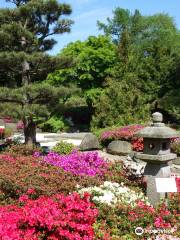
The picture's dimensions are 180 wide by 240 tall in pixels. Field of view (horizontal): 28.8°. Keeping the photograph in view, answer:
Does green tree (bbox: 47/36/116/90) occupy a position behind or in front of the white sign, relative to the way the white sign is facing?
behind

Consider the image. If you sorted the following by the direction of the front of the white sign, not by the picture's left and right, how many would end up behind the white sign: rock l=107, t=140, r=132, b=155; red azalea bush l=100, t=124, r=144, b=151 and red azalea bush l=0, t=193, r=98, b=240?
2

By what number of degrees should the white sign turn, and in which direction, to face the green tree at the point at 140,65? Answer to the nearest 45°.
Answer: approximately 180°

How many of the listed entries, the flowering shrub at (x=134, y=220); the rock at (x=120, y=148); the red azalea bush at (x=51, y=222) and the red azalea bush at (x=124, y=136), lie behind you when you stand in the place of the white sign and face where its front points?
2

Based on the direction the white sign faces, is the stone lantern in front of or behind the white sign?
behind

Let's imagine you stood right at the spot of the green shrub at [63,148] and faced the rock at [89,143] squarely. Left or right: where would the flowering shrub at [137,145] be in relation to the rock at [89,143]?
right

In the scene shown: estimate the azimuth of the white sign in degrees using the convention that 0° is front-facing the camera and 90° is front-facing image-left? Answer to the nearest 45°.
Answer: approximately 0°

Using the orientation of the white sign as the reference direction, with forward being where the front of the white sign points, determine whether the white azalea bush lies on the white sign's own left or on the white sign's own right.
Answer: on the white sign's own right

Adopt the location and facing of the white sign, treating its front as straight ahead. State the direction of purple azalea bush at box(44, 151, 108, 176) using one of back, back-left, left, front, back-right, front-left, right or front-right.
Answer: back-right

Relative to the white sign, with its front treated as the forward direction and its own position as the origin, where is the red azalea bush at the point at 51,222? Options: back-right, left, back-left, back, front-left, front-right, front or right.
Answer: front-right

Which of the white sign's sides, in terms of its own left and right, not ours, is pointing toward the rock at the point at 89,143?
back

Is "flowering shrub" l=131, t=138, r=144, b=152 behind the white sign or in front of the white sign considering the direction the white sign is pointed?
behind

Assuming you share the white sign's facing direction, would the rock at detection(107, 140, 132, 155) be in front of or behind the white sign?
behind

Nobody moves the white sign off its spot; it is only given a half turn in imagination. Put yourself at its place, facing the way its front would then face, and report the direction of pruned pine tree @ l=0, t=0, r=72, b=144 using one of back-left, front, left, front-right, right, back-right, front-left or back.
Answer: front-left
